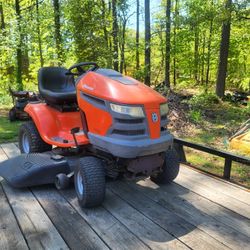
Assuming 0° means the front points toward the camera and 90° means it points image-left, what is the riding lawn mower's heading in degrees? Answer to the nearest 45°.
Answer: approximately 315°
